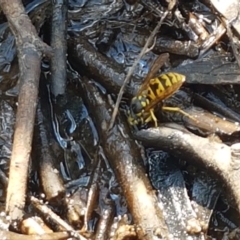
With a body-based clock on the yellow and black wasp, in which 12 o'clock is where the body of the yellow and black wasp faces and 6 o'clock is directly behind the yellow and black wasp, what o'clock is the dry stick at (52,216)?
The dry stick is roughly at 12 o'clock from the yellow and black wasp.

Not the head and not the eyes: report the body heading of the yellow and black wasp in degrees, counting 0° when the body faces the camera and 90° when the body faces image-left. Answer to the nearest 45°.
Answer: approximately 45°

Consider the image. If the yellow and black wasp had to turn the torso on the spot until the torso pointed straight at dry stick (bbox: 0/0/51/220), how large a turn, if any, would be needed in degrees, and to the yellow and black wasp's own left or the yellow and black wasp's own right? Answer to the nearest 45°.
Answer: approximately 45° to the yellow and black wasp's own right
